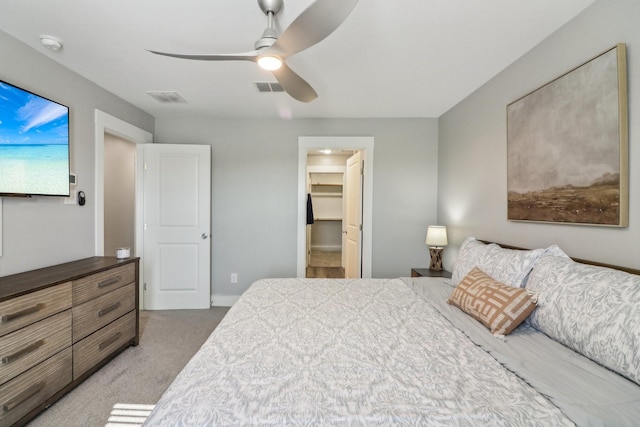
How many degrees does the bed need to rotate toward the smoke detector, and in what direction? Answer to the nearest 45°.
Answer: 0° — it already faces it

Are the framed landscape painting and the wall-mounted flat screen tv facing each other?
yes

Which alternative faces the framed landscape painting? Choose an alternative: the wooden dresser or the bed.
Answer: the wooden dresser

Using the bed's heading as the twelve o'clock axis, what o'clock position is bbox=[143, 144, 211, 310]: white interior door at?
The white interior door is roughly at 1 o'clock from the bed.

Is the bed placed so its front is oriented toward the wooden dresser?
yes

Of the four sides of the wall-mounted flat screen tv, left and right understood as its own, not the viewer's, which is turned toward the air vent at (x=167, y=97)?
left

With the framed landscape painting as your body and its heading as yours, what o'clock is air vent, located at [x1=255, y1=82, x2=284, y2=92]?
The air vent is roughly at 1 o'clock from the framed landscape painting.

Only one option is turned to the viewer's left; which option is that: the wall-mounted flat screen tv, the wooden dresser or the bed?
the bed

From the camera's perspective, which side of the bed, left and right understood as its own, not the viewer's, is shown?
left

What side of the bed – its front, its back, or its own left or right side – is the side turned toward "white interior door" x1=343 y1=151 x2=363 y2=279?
right
